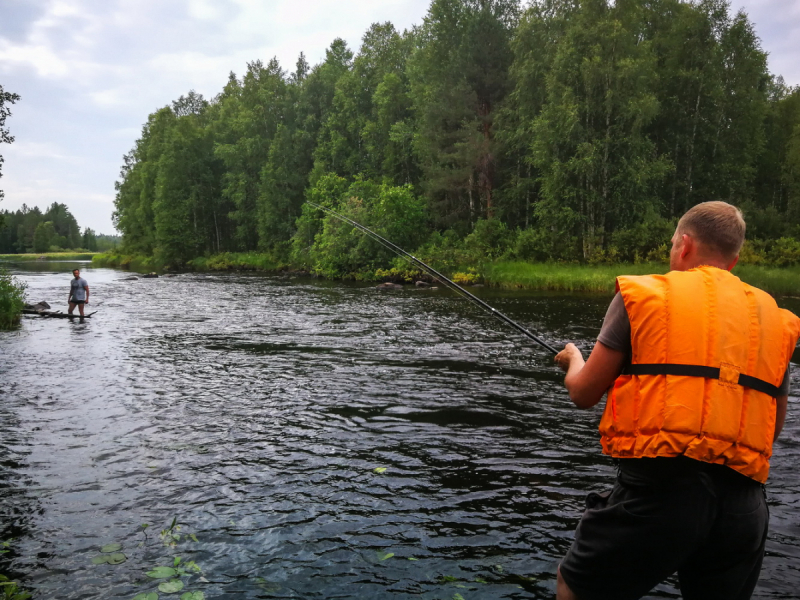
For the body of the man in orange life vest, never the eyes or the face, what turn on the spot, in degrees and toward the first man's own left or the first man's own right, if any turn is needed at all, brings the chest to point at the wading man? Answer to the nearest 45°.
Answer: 0° — they already face them

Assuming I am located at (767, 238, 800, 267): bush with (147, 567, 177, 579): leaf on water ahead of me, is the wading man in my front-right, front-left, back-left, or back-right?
front-right

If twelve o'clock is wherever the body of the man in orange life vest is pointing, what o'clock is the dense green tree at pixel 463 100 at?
The dense green tree is roughly at 1 o'clock from the man in orange life vest.

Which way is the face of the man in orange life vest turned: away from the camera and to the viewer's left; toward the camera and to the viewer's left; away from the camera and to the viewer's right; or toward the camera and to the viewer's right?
away from the camera and to the viewer's left

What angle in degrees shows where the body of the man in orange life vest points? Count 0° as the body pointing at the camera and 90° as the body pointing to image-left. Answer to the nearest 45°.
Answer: approximately 135°

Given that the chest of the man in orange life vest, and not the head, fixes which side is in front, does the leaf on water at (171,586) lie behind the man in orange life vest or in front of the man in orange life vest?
in front

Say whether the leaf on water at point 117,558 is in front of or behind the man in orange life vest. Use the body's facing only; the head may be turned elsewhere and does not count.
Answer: in front

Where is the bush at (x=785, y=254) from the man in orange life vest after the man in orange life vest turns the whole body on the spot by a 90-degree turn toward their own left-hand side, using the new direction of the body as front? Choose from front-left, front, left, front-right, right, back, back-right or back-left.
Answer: back-right

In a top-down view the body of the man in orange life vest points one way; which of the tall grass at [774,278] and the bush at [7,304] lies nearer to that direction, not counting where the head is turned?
the bush

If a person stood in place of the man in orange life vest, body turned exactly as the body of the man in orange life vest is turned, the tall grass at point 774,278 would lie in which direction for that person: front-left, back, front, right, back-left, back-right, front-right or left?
front-right
